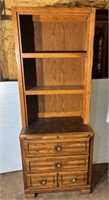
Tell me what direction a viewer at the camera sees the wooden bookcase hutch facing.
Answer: facing the viewer
